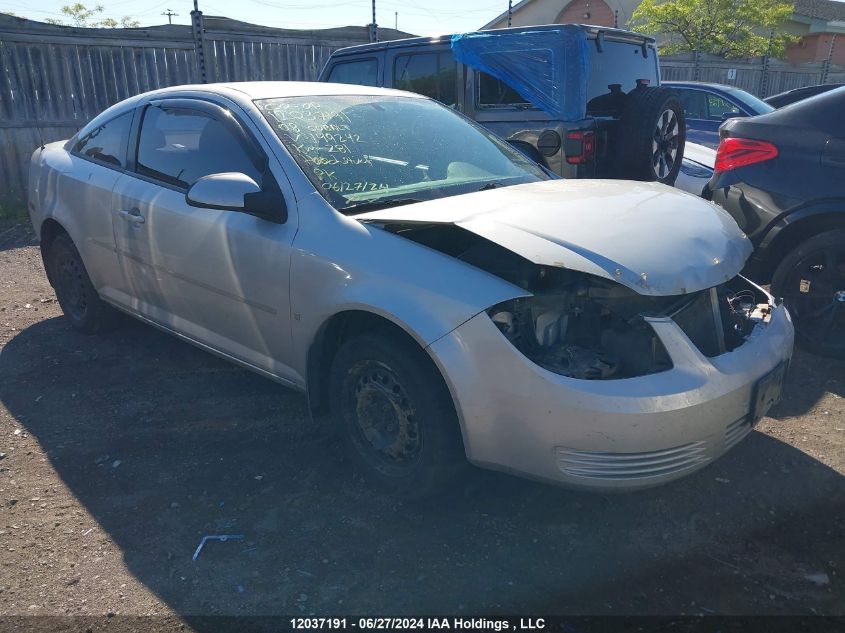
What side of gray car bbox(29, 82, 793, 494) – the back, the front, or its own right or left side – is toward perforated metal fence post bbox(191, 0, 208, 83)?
back

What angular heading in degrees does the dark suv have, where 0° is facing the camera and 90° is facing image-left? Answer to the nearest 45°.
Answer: approximately 135°

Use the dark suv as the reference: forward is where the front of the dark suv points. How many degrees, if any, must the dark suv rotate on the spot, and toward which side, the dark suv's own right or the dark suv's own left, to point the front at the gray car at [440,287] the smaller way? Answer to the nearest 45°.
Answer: approximately 135° to the dark suv's own left

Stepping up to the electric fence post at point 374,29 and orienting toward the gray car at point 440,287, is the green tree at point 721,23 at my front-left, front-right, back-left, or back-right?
back-left

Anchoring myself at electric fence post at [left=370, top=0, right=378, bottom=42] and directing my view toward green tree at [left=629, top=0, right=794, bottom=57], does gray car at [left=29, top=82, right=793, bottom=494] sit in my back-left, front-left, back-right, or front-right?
back-right

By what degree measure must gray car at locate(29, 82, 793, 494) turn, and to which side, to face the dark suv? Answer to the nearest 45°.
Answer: approximately 135° to its left

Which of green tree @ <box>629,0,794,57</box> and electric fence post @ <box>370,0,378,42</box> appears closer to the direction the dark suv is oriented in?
the electric fence post

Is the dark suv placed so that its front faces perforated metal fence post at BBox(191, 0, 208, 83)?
yes

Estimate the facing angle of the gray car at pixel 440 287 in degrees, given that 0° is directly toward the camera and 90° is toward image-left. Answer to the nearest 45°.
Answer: approximately 315°

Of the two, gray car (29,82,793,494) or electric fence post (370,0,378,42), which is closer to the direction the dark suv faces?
the electric fence post

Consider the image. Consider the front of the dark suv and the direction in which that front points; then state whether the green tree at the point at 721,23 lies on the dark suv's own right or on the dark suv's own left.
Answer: on the dark suv's own right

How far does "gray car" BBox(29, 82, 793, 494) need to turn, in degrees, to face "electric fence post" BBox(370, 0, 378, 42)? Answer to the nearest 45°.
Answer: approximately 135° to its left

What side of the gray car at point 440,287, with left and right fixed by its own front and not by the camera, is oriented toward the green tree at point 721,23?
left

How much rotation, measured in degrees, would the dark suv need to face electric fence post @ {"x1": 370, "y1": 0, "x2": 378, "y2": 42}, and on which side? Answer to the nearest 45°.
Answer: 0° — it already faces it

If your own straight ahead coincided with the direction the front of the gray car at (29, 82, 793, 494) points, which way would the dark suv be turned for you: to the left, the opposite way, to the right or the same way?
the opposite way
